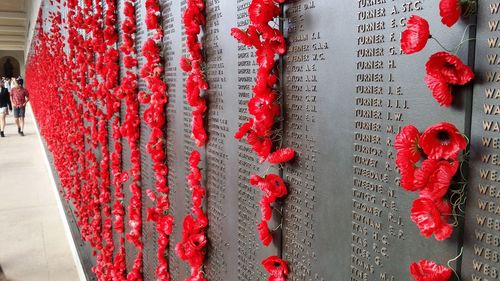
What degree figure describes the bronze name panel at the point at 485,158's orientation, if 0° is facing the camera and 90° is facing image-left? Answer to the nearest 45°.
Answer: approximately 45°

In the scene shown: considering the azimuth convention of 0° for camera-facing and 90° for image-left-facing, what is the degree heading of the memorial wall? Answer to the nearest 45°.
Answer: approximately 45°
